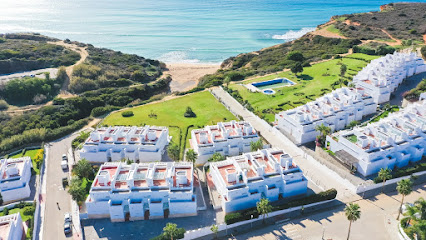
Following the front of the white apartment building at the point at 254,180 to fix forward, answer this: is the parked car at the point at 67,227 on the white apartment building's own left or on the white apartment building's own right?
on the white apartment building's own right

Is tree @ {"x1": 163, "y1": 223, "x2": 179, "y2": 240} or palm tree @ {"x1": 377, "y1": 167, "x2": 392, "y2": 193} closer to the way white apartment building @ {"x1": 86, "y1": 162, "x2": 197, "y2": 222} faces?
the tree

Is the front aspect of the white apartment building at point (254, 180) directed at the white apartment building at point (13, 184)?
no

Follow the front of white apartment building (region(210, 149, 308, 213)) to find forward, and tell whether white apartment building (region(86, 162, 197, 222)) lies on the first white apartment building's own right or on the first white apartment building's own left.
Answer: on the first white apartment building's own right

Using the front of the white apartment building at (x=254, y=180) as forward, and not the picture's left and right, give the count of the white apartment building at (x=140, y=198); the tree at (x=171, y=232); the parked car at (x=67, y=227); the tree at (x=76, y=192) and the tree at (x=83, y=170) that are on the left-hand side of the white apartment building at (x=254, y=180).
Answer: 0

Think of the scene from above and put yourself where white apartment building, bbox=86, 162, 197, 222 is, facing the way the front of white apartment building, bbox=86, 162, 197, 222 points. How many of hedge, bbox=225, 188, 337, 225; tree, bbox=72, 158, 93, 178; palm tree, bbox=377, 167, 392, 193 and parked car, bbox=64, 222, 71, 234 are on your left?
2

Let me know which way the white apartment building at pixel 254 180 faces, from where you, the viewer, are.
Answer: facing the viewer

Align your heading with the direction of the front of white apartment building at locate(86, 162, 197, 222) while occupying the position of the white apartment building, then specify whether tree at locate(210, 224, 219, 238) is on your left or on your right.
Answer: on your left

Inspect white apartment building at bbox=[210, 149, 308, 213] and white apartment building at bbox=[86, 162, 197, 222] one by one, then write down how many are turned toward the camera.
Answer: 2

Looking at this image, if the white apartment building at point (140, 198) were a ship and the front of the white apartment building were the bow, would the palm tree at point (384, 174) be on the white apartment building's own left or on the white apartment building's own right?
on the white apartment building's own left

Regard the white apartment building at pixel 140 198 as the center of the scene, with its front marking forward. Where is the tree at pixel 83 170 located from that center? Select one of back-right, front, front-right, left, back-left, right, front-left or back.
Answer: back-right

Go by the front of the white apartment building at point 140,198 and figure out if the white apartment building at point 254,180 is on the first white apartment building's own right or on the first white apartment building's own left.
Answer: on the first white apartment building's own left

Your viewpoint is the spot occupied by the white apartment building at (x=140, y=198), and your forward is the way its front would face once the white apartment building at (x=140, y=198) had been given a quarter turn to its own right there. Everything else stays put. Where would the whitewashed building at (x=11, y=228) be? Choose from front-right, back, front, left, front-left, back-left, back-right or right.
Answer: front

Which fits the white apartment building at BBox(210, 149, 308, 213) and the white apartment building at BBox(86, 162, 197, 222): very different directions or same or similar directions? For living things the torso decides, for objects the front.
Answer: same or similar directions

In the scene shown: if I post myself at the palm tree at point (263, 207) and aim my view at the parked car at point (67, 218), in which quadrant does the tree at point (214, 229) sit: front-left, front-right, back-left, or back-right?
front-left

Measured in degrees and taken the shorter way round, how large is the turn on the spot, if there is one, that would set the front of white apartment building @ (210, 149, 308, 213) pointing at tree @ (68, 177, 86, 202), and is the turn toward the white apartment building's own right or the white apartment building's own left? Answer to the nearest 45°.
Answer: approximately 90° to the white apartment building's own right

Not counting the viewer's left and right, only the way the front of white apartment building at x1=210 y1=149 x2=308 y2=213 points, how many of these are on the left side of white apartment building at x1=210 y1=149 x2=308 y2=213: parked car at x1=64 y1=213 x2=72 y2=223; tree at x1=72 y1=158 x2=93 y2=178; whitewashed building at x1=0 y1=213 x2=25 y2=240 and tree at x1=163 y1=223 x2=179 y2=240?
0

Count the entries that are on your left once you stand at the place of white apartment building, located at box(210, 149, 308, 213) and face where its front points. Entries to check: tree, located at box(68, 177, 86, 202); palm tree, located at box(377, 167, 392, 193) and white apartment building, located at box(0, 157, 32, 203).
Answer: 1
